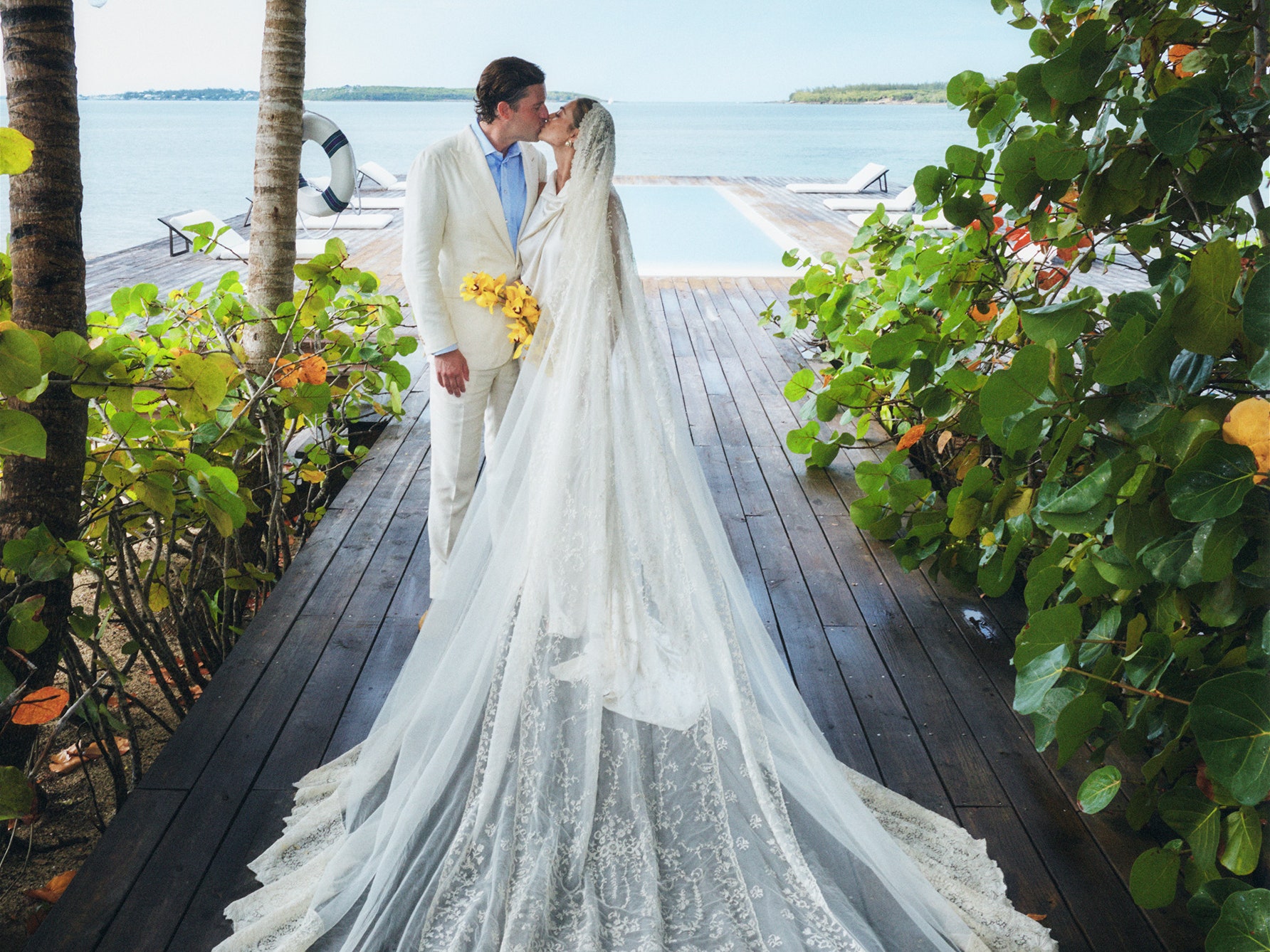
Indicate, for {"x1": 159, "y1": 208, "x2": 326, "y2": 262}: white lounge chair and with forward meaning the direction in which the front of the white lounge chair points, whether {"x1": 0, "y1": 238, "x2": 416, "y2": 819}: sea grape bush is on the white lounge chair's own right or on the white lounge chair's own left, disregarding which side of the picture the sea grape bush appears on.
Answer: on the white lounge chair's own right

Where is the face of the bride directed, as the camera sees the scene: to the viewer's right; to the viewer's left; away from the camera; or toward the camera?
to the viewer's left

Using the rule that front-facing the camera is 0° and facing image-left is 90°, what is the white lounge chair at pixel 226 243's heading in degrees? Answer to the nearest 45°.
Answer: approximately 270°

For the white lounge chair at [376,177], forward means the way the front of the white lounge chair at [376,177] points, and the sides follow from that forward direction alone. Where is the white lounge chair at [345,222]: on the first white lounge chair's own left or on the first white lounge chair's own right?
on the first white lounge chair's own right

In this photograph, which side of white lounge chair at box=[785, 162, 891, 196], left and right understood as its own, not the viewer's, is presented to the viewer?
left

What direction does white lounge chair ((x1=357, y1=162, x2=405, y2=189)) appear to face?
to the viewer's right

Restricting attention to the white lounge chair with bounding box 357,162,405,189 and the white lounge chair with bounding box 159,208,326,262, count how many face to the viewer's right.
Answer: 2

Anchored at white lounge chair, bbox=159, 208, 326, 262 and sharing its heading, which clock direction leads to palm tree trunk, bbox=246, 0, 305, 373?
The palm tree trunk is roughly at 3 o'clock from the white lounge chair.

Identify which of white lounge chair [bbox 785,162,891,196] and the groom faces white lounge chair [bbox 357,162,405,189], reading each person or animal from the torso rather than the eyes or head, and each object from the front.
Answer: white lounge chair [bbox 785,162,891,196]

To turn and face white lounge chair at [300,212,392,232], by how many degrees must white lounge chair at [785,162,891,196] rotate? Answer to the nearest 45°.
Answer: approximately 45° to its left

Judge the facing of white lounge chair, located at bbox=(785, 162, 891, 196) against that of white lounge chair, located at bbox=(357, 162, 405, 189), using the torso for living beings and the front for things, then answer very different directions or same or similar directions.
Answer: very different directions
